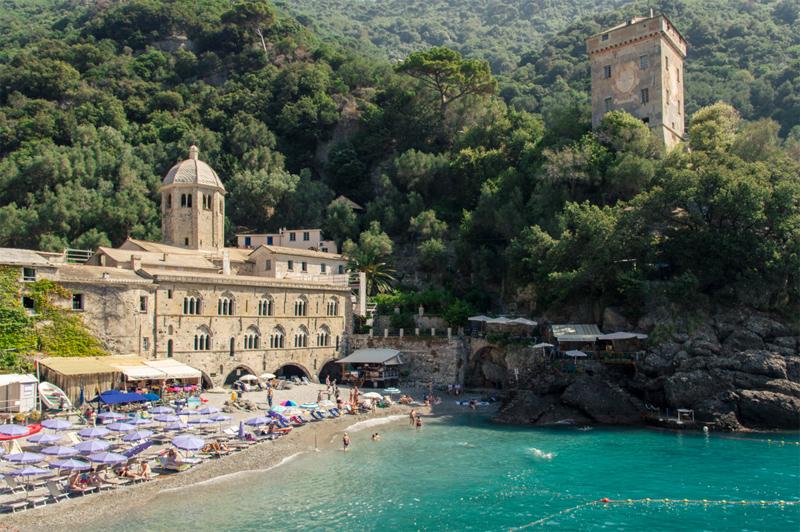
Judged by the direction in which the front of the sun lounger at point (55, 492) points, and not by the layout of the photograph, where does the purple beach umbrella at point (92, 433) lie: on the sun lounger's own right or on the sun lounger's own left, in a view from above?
on the sun lounger's own left

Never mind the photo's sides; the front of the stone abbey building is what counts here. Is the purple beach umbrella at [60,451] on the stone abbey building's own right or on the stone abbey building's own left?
on the stone abbey building's own right

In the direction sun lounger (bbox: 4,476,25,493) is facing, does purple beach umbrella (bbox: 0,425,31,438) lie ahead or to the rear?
to the rear

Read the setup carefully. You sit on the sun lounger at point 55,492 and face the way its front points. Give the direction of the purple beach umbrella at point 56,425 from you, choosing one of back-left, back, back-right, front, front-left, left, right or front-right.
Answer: back-left

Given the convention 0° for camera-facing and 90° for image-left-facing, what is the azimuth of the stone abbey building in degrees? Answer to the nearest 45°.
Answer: approximately 315°

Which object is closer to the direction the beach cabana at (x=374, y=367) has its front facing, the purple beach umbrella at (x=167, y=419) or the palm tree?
the purple beach umbrella

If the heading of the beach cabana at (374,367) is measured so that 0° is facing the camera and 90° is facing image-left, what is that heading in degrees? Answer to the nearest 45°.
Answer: approximately 0°
